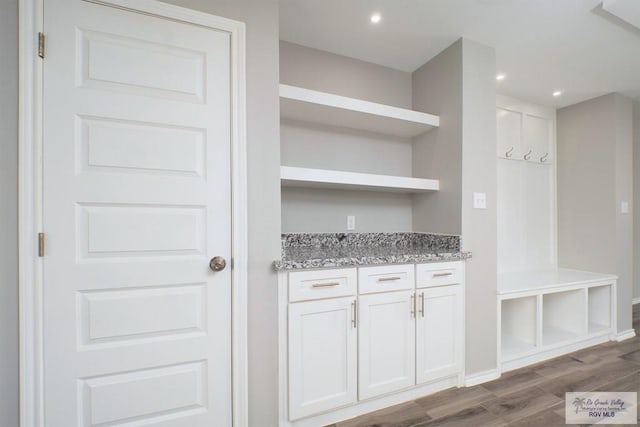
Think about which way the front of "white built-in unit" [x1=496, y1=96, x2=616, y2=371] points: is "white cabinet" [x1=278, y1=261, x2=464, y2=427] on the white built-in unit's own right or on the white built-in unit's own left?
on the white built-in unit's own right

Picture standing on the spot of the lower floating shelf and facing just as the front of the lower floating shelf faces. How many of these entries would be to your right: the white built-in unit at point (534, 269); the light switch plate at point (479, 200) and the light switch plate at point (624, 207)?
0

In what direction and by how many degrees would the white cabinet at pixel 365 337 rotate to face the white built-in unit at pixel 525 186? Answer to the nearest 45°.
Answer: approximately 90° to its left

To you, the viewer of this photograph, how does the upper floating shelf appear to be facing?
facing the viewer and to the right of the viewer

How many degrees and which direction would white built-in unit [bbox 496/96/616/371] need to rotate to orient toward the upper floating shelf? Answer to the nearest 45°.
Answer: approximately 90° to its right

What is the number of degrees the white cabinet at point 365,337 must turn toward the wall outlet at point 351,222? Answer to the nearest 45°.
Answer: approximately 135° to its left

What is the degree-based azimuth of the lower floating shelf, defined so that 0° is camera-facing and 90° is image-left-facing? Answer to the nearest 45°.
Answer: approximately 315°

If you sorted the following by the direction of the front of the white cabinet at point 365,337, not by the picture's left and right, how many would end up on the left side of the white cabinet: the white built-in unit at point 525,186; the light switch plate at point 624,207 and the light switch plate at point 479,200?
3

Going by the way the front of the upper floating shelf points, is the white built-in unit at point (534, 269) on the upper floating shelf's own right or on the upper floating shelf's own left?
on the upper floating shelf's own left

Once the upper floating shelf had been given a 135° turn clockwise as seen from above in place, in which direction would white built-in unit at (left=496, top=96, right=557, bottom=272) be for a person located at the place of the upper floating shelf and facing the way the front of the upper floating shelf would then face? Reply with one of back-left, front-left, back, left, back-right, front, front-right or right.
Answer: back-right

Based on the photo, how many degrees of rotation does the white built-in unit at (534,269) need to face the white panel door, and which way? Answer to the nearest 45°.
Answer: approximately 45° to its right
